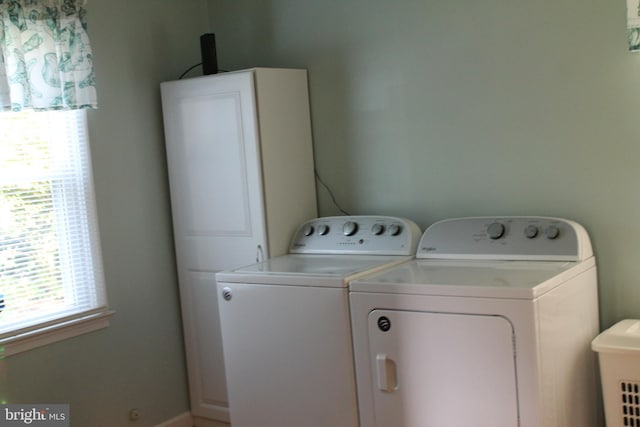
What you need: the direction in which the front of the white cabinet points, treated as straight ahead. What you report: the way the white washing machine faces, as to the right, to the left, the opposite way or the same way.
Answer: the same way

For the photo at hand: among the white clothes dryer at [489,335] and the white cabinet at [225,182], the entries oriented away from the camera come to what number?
0

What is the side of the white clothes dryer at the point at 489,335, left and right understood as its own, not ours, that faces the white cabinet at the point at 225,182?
right

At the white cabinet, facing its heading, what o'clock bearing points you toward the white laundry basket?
The white laundry basket is roughly at 9 o'clock from the white cabinet.

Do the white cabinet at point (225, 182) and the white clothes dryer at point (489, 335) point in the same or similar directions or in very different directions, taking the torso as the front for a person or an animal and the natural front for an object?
same or similar directions

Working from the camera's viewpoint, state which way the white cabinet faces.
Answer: facing the viewer and to the left of the viewer
